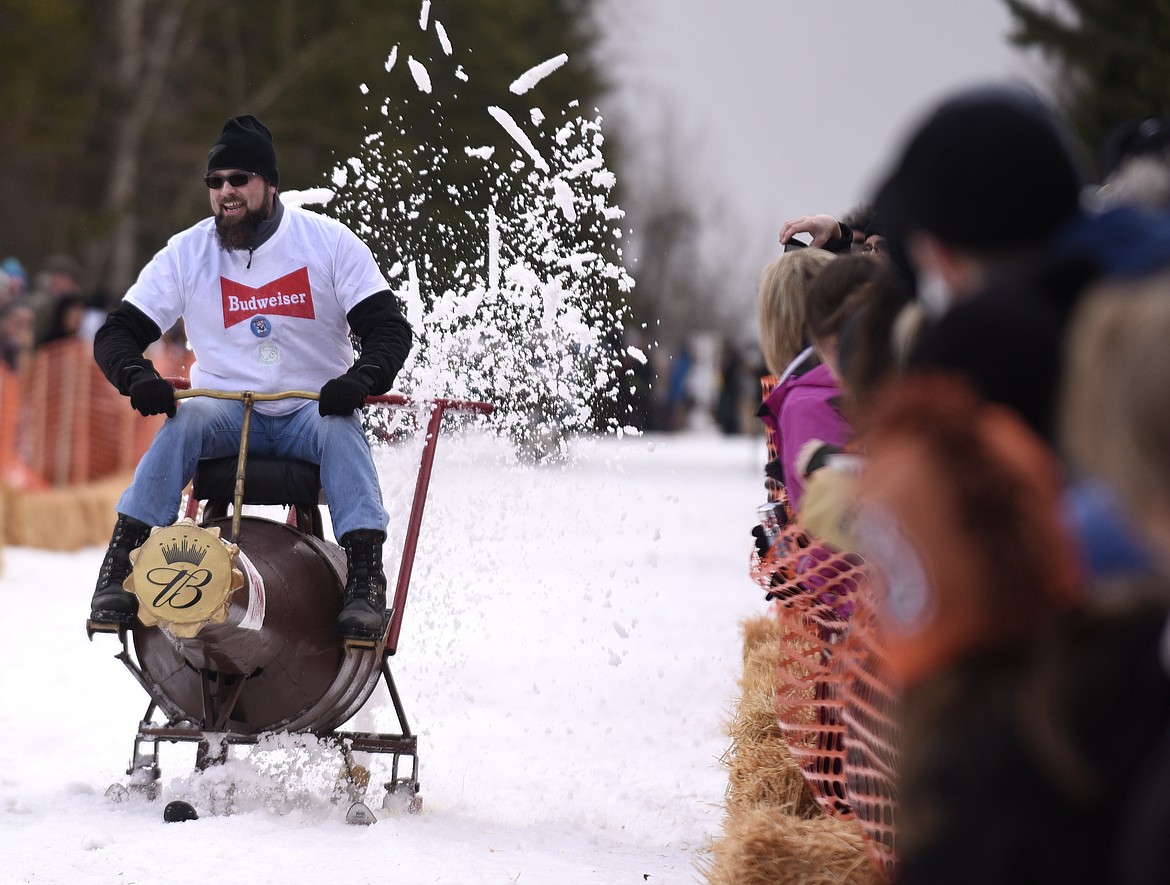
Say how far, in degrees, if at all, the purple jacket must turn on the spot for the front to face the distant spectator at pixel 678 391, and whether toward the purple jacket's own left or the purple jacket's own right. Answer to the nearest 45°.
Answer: approximately 90° to the purple jacket's own right

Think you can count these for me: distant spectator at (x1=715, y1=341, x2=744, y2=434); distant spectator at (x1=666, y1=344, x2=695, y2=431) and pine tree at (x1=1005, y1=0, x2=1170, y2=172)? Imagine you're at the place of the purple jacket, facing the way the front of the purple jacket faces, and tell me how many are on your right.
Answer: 3

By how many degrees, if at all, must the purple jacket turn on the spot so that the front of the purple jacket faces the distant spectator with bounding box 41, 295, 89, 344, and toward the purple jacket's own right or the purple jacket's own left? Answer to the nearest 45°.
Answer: approximately 45° to the purple jacket's own right

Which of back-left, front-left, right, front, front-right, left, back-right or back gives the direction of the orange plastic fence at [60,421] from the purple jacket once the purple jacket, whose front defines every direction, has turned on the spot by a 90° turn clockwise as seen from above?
front-left

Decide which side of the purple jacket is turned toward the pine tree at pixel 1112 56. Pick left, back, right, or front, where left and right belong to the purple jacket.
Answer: right

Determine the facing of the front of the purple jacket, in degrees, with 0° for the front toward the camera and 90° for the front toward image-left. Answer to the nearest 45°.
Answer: approximately 90°

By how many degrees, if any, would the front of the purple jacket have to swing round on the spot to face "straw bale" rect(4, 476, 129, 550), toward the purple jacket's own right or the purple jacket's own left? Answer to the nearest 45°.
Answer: approximately 45° to the purple jacket's own right
